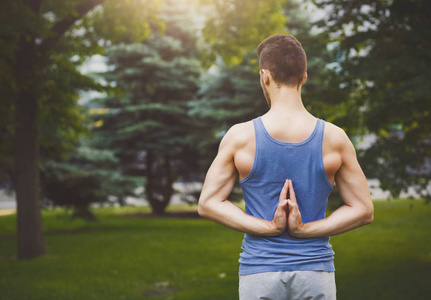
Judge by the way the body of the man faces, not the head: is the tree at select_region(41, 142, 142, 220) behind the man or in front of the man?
in front

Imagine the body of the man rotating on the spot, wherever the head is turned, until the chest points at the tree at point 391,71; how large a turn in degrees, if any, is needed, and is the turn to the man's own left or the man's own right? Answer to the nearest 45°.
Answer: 0° — they already face it

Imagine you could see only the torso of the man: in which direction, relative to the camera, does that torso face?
away from the camera

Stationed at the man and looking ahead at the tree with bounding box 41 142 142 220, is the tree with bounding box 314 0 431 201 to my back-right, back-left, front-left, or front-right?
front-right

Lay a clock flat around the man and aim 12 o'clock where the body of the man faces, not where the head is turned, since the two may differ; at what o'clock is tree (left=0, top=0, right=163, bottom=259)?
The tree is roughly at 11 o'clock from the man.

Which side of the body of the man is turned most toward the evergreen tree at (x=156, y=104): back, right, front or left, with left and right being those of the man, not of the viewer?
front
